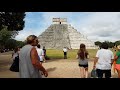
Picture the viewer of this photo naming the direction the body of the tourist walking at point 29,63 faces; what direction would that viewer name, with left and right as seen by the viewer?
facing away from the viewer and to the right of the viewer

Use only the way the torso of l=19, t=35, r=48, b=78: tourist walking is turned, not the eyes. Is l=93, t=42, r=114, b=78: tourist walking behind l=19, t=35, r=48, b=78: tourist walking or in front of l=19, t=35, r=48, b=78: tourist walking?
in front

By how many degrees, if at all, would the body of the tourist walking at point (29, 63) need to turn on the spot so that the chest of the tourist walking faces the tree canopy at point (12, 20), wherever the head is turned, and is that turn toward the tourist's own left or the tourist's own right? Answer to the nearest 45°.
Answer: approximately 45° to the tourist's own left

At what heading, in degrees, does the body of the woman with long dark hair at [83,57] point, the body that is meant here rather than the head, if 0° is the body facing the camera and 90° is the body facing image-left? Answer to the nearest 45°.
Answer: approximately 180°
